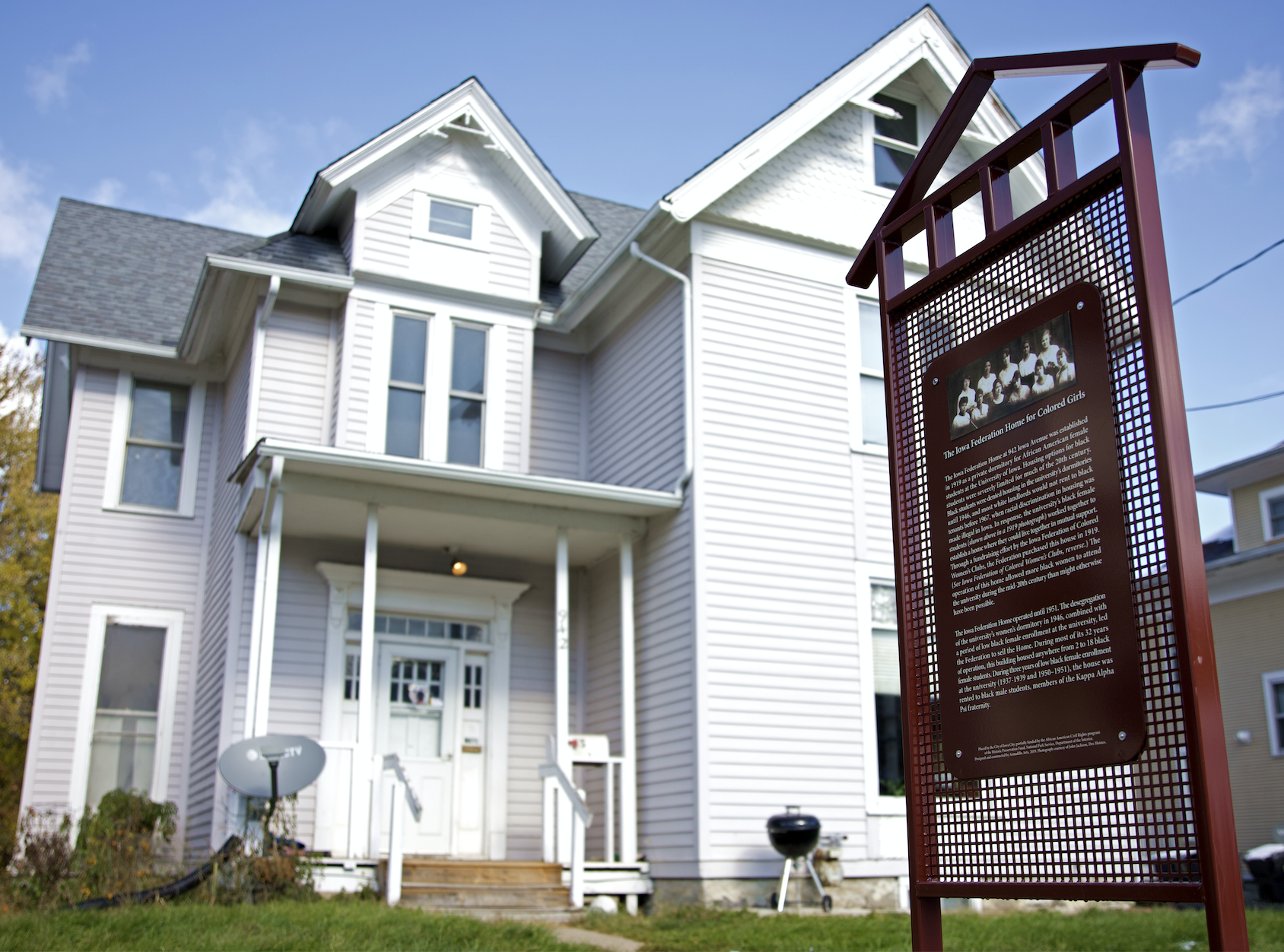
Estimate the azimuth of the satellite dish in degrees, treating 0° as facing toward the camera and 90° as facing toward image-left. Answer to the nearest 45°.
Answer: approximately 0°

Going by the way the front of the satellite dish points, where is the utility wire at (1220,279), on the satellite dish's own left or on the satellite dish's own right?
on the satellite dish's own left

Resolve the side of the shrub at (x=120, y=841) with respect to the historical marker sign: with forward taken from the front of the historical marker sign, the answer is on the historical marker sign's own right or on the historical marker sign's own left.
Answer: on the historical marker sign's own right

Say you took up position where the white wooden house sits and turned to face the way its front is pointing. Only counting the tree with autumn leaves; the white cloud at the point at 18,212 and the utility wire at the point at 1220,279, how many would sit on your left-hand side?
1

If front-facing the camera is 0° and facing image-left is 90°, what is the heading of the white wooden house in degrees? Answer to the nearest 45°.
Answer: approximately 0°

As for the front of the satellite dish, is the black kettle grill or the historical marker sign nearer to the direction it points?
the historical marker sign

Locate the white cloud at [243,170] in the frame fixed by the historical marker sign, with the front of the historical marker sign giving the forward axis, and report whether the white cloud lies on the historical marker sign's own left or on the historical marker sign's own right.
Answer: on the historical marker sign's own right

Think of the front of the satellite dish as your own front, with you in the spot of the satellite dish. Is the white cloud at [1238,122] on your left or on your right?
on your left

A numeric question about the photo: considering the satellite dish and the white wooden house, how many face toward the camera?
2

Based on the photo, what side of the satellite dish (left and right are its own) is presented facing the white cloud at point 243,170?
back

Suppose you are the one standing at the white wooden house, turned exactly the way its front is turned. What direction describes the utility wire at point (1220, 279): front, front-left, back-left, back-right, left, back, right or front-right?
left
